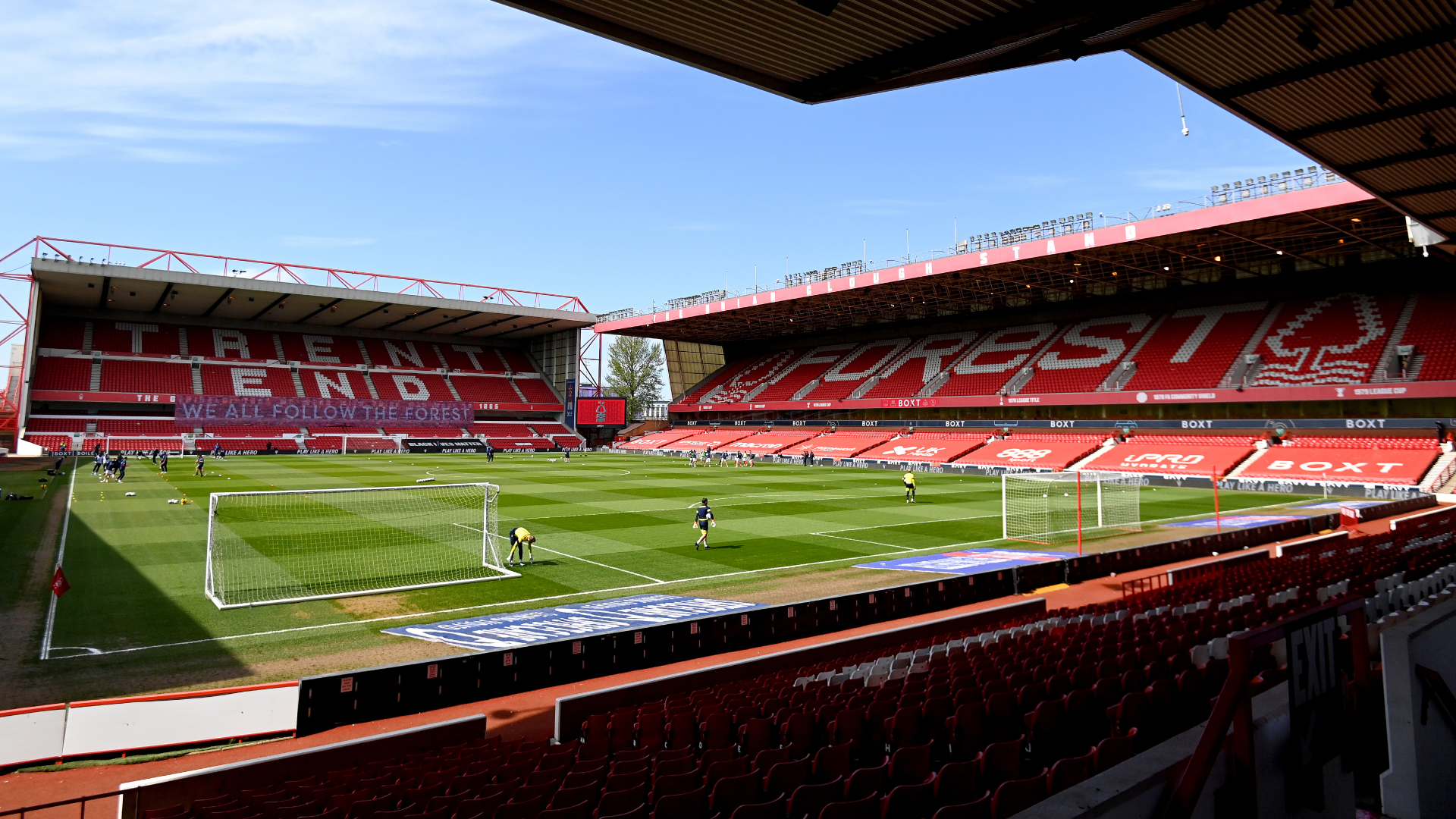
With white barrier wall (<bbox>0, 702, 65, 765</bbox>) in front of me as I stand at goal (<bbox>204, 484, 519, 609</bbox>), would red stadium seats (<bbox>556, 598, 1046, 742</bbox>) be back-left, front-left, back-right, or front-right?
front-left

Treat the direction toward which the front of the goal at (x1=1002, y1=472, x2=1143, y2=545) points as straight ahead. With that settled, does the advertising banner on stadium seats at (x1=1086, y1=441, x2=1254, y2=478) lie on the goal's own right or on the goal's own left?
on the goal's own right

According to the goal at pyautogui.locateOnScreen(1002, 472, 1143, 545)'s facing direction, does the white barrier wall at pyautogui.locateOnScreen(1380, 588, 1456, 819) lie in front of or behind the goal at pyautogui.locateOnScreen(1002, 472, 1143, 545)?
behind

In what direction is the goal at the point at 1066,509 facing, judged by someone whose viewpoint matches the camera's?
facing away from the viewer and to the left of the viewer

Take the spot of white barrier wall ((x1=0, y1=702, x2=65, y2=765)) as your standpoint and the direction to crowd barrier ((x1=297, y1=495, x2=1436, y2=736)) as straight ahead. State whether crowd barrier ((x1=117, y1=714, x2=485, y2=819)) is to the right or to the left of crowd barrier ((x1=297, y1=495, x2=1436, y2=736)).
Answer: right

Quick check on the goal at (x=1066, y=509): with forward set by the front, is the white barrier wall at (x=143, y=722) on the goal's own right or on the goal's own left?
on the goal's own left

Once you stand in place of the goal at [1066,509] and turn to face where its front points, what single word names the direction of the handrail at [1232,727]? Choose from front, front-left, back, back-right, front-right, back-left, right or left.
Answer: back-left

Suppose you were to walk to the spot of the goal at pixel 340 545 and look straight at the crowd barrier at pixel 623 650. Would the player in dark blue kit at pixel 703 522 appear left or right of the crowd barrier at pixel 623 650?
left

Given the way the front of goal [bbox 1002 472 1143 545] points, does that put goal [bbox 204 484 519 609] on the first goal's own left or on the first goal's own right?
on the first goal's own left
